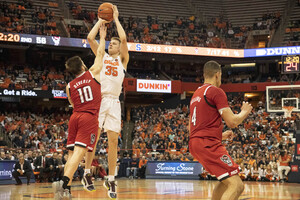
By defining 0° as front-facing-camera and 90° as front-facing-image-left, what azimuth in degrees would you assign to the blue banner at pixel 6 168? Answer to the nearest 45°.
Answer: approximately 0°

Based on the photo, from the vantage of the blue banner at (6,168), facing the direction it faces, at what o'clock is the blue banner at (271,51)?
the blue banner at (271,51) is roughly at 8 o'clock from the blue banner at (6,168).

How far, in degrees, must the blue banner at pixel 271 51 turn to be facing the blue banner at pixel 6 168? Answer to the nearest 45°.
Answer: approximately 45° to its right

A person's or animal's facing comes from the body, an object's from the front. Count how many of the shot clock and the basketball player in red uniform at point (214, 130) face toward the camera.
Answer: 1

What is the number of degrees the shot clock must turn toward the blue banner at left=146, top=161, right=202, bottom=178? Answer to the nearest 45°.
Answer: approximately 90° to its right

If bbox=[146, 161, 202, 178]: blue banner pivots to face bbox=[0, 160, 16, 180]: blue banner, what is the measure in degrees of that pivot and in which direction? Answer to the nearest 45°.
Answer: approximately 45° to its right
